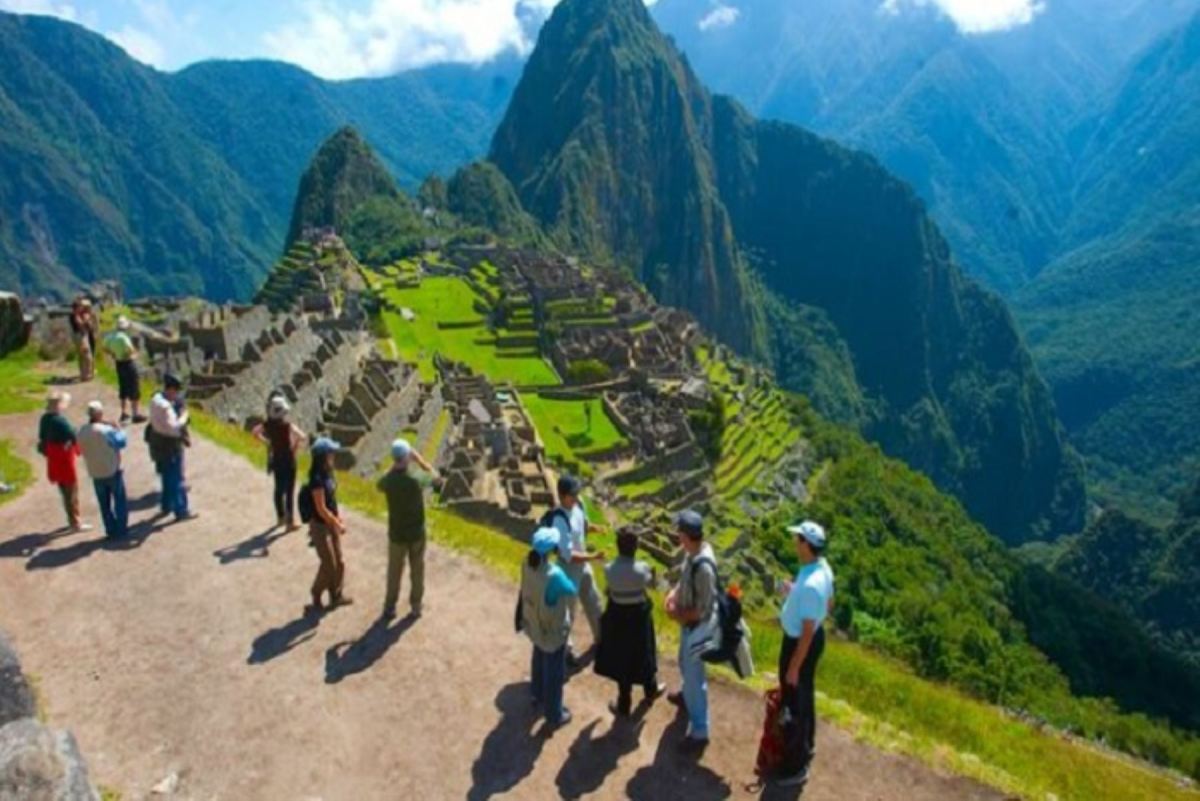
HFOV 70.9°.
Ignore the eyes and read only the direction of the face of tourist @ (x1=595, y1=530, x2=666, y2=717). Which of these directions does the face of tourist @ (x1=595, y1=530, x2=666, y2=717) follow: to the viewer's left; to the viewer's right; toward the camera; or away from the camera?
away from the camera

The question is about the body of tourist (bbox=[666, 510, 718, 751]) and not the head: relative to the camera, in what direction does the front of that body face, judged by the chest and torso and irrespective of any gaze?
to the viewer's left

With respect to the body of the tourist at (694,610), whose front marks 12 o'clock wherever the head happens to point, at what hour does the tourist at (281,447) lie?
the tourist at (281,447) is roughly at 1 o'clock from the tourist at (694,610).

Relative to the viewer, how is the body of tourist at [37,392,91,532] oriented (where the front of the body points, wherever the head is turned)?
to the viewer's right

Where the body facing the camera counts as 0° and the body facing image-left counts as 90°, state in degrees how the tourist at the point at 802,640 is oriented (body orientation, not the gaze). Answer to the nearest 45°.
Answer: approximately 90°

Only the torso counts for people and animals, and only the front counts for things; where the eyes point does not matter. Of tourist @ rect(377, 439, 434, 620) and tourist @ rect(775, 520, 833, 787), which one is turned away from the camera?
tourist @ rect(377, 439, 434, 620)

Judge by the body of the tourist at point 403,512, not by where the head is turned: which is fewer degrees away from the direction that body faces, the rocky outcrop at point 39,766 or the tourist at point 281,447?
the tourist

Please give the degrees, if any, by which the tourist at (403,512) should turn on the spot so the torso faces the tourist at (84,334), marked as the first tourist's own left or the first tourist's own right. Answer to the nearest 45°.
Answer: approximately 45° to the first tourist's own left

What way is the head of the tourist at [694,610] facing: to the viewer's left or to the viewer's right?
to the viewer's left

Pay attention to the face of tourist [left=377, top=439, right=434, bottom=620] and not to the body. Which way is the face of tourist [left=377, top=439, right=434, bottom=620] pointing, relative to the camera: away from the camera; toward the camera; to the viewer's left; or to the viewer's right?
away from the camera

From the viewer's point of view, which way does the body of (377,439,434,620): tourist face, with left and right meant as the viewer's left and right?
facing away from the viewer

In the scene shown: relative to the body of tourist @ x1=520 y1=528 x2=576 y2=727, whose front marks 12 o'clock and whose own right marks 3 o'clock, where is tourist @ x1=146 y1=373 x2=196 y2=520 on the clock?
tourist @ x1=146 y1=373 x2=196 y2=520 is roughly at 9 o'clock from tourist @ x1=520 y1=528 x2=576 y2=727.
